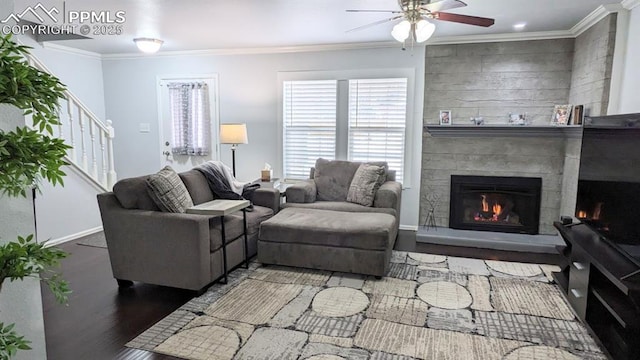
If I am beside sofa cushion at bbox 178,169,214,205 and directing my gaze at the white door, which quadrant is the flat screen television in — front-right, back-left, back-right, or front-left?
back-right

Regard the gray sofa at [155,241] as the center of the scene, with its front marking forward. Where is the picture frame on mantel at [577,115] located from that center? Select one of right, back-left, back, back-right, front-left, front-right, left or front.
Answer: front-left

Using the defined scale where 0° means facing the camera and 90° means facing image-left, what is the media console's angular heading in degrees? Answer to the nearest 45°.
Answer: approximately 45°

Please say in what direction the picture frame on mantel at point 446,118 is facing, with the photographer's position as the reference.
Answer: facing the viewer

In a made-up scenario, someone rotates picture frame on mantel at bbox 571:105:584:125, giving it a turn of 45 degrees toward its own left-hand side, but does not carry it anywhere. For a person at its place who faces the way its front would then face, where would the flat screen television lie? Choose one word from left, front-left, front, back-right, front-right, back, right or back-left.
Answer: front

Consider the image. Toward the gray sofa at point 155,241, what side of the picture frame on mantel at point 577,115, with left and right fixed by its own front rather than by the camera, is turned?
front

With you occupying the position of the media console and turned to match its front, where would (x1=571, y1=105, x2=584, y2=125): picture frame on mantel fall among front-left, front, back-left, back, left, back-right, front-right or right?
back-right

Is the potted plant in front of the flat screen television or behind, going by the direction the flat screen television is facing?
in front

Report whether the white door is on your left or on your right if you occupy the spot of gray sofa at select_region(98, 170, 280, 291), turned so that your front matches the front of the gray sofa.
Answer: on your left

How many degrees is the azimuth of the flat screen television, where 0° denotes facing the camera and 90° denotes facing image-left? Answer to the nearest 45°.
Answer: approximately 45°

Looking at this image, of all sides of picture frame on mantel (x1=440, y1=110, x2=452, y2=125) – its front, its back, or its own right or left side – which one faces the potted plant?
front

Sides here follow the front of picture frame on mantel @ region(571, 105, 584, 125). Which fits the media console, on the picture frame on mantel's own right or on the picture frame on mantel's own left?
on the picture frame on mantel's own left

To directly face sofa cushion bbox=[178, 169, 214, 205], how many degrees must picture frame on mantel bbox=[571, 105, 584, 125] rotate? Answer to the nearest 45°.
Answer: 0° — it already faces it

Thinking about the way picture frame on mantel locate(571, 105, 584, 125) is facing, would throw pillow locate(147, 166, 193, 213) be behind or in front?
in front

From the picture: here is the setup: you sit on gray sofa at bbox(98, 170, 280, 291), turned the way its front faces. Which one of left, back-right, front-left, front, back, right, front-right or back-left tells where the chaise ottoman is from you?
front-left

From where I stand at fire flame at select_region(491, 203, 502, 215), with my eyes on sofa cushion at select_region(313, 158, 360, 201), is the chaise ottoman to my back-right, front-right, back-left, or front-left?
front-left

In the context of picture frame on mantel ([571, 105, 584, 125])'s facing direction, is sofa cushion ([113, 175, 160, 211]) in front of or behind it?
in front

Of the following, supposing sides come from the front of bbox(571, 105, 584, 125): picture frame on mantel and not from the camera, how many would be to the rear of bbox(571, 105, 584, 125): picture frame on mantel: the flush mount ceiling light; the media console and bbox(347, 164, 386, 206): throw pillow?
0

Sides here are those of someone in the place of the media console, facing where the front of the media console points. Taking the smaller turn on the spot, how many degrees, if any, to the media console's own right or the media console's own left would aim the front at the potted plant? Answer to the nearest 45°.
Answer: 0° — it already faces it
